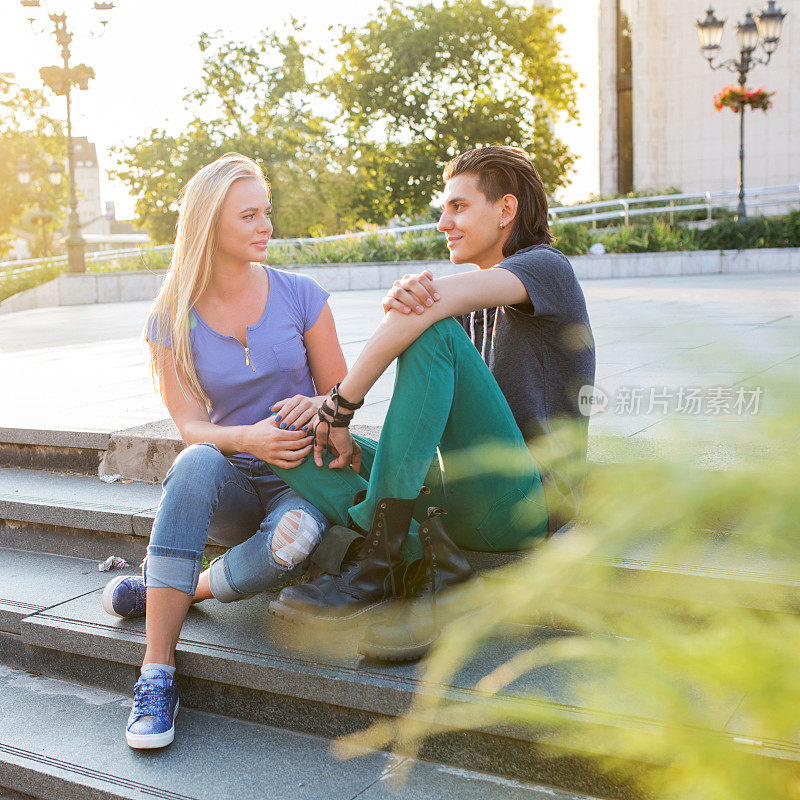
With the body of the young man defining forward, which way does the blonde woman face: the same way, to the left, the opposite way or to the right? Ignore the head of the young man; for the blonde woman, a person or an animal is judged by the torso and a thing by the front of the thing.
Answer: to the left

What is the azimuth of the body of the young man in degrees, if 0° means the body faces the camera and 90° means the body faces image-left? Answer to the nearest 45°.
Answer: approximately 90°

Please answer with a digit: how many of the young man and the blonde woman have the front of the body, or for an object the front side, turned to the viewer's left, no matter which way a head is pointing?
1

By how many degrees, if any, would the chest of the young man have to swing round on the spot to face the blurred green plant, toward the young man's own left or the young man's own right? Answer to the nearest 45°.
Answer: approximately 90° to the young man's own left

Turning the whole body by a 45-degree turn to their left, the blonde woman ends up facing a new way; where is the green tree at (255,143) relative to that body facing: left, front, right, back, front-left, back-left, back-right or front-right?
back-left

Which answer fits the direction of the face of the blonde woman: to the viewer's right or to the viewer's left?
to the viewer's right

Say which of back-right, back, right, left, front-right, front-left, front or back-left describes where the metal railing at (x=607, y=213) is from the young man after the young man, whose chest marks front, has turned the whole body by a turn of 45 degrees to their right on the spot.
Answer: front-right

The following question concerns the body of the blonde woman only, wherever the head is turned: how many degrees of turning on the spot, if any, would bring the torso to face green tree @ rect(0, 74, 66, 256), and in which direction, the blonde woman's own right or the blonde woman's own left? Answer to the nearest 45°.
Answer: approximately 180°

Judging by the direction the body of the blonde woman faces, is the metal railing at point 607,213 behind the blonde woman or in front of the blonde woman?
behind

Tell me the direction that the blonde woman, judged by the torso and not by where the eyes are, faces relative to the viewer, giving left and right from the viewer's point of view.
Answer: facing the viewer

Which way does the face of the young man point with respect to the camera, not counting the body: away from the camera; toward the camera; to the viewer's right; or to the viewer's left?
to the viewer's left

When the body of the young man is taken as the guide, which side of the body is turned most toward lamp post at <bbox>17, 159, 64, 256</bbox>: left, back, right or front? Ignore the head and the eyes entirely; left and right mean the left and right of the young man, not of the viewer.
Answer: right

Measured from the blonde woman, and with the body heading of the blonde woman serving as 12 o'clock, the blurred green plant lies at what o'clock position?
The blurred green plant is roughly at 12 o'clock from the blonde woman.
